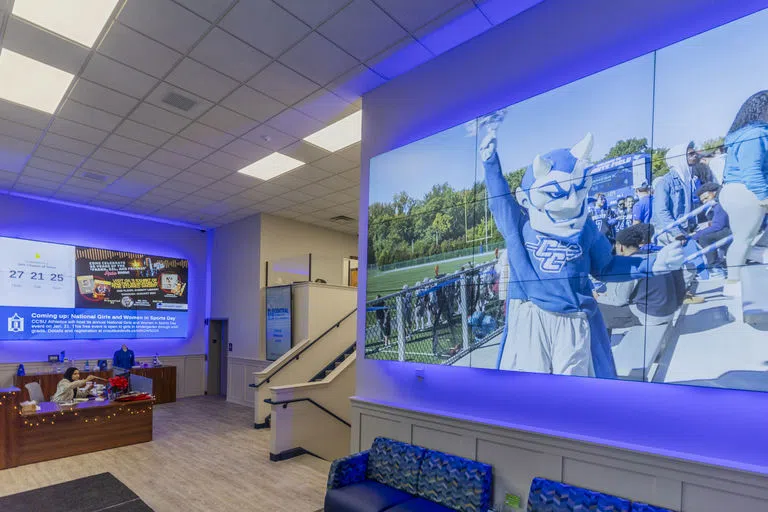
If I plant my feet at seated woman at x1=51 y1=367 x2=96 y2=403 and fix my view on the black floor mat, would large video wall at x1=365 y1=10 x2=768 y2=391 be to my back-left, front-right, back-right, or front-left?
front-left

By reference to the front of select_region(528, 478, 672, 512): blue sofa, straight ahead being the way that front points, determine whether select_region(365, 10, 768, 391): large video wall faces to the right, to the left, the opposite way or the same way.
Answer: the same way

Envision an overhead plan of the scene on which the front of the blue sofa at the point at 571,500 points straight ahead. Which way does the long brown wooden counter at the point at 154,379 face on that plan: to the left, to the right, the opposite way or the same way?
to the left

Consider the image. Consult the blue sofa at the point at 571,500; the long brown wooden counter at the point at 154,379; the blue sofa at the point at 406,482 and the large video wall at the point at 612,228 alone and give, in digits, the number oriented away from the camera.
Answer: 0

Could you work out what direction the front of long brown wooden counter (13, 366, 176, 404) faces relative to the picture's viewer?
facing the viewer

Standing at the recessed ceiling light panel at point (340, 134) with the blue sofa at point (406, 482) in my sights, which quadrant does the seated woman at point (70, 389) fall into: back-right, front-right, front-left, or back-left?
back-right

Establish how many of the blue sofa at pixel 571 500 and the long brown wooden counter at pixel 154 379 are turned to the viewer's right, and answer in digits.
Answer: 0

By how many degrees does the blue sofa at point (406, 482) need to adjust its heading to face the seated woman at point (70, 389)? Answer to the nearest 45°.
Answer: approximately 90° to its right

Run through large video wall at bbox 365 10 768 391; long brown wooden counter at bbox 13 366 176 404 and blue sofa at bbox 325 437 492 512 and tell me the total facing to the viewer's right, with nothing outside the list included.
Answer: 0

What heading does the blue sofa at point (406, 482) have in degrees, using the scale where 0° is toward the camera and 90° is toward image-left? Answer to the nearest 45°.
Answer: approximately 45°

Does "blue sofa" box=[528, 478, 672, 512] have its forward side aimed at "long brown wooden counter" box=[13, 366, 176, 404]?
no

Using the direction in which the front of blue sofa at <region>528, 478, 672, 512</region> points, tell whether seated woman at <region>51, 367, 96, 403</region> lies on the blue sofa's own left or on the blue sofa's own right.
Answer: on the blue sofa's own right

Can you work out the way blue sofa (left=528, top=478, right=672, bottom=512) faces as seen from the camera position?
facing the viewer and to the left of the viewer

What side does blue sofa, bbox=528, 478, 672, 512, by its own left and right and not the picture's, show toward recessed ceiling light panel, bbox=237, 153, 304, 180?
right

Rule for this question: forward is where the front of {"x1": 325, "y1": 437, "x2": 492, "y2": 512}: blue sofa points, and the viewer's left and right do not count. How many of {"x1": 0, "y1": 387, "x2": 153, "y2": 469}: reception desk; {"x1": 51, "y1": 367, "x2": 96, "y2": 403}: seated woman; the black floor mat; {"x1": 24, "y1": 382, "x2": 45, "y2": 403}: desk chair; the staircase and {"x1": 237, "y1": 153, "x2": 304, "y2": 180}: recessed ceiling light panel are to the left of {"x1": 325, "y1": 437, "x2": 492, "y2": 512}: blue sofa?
0

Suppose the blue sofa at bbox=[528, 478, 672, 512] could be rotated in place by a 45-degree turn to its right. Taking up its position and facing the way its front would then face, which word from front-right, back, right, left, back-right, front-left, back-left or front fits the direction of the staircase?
front-right

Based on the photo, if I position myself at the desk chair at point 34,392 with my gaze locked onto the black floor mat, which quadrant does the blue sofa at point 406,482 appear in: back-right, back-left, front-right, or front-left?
front-left

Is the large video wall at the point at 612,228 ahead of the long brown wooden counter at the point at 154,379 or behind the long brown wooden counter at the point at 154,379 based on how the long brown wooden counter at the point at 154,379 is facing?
ahead

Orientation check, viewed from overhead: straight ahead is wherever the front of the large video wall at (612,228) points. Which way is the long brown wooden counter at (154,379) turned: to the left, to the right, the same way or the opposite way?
to the left
